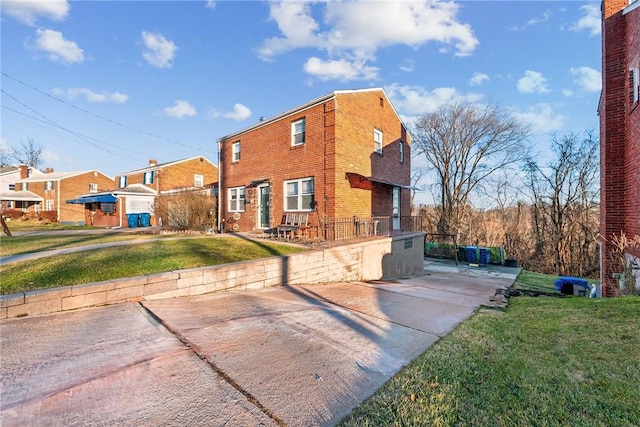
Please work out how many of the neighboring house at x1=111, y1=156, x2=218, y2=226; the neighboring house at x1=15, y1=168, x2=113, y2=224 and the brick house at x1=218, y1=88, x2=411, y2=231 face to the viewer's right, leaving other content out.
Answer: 0

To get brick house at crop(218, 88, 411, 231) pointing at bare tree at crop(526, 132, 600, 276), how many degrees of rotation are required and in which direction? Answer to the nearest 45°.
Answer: approximately 135° to its left

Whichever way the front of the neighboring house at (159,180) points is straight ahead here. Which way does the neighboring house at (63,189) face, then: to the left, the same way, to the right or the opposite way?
the same way

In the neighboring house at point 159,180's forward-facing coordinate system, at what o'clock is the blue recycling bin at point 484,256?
The blue recycling bin is roughly at 9 o'clock from the neighboring house.

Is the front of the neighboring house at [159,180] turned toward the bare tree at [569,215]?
no

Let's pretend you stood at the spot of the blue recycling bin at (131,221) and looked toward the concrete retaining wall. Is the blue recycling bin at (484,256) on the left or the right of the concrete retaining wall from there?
left

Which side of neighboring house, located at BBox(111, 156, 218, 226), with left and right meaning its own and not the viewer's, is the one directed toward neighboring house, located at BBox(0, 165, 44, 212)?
right

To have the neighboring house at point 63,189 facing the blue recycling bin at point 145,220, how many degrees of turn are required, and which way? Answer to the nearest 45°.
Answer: approximately 45° to its left

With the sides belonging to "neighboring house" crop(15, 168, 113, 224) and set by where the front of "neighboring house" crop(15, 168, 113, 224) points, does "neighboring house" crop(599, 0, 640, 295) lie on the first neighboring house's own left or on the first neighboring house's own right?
on the first neighboring house's own left

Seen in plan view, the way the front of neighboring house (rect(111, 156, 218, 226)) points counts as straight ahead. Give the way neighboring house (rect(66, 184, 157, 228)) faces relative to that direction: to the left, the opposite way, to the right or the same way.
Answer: the same way

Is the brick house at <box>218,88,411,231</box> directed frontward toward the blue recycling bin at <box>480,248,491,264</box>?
no

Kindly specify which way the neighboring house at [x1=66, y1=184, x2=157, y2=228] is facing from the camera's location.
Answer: facing the viewer and to the left of the viewer

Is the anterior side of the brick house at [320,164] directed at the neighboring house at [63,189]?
no

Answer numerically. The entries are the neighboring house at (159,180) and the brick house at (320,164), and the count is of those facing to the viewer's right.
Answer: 0

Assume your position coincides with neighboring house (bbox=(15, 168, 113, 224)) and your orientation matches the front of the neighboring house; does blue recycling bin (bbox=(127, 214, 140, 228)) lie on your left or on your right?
on your left

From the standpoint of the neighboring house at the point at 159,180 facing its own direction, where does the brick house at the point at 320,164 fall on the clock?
The brick house is roughly at 10 o'clock from the neighboring house.

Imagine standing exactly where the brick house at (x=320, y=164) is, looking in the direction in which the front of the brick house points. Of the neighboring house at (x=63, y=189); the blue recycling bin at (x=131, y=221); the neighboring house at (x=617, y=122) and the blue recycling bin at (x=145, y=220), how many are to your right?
3
